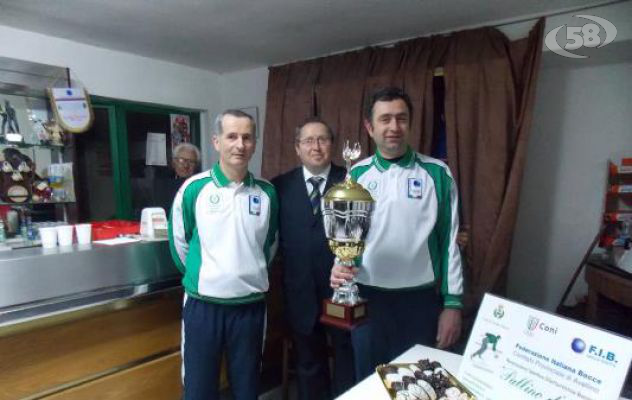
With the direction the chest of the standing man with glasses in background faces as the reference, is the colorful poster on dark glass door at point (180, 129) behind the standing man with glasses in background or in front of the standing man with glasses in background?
behind

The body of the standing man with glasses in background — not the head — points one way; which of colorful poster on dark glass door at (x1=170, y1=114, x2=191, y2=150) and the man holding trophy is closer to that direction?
the man holding trophy

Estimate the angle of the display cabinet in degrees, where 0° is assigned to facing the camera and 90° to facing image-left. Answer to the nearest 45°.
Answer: approximately 315°

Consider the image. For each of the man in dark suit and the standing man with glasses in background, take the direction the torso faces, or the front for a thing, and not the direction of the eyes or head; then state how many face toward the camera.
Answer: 2

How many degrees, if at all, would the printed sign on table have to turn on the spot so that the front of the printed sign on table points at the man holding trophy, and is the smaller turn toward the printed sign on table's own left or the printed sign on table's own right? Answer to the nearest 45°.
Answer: approximately 135° to the printed sign on table's own right

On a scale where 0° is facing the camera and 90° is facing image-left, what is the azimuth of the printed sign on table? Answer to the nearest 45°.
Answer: approximately 0°

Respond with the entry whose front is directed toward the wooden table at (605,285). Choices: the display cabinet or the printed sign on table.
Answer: the display cabinet

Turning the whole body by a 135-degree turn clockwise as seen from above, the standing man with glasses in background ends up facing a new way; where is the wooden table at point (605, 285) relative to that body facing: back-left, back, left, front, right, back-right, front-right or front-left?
back

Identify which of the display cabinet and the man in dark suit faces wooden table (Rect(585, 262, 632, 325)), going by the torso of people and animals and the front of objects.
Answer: the display cabinet
